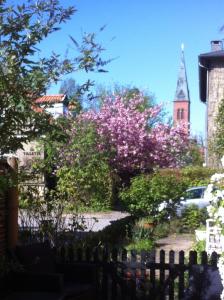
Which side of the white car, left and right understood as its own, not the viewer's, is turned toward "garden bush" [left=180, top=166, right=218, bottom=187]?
right

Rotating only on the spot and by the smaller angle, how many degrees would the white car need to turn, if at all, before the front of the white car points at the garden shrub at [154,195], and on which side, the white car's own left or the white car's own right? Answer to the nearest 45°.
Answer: approximately 45° to the white car's own left

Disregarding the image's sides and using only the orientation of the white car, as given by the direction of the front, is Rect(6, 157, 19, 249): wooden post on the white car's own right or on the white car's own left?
on the white car's own left

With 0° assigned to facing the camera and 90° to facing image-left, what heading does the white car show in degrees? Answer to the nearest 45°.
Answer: approximately 90°

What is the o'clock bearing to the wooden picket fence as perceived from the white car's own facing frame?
The wooden picket fence is roughly at 9 o'clock from the white car.
